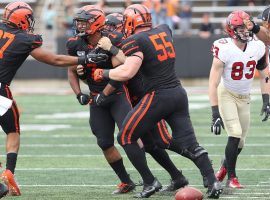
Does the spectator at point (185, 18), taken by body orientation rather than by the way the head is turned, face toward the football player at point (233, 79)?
yes

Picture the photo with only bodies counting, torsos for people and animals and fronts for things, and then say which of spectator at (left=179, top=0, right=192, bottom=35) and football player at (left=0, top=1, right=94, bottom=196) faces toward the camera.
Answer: the spectator

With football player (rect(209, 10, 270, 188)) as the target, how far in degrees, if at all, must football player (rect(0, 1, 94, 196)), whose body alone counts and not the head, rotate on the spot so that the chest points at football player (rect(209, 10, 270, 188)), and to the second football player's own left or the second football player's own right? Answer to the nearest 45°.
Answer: approximately 45° to the second football player's own right

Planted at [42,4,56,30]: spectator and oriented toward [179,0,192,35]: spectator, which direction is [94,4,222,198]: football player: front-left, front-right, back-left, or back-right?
front-right

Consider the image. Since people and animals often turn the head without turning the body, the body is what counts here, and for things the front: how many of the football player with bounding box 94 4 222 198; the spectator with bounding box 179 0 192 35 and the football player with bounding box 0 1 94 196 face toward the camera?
1

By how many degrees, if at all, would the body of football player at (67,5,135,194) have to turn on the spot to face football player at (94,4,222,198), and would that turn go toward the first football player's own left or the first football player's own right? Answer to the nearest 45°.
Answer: approximately 90° to the first football player's own left

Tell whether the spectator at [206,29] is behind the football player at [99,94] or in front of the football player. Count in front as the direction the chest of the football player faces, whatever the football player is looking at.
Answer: behind

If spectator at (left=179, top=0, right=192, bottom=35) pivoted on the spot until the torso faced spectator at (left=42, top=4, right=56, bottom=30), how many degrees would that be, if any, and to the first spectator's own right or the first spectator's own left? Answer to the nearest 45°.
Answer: approximately 90° to the first spectator's own right

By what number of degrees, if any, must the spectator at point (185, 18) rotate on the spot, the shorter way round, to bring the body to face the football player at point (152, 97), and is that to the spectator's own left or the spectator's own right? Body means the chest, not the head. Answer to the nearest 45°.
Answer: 0° — they already face them

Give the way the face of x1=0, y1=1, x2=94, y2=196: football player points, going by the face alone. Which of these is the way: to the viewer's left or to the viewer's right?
to the viewer's right

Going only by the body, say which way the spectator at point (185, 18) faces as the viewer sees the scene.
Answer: toward the camera

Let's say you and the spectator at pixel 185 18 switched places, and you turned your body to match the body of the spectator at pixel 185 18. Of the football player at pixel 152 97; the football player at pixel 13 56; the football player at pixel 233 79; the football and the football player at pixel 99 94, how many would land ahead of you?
5
